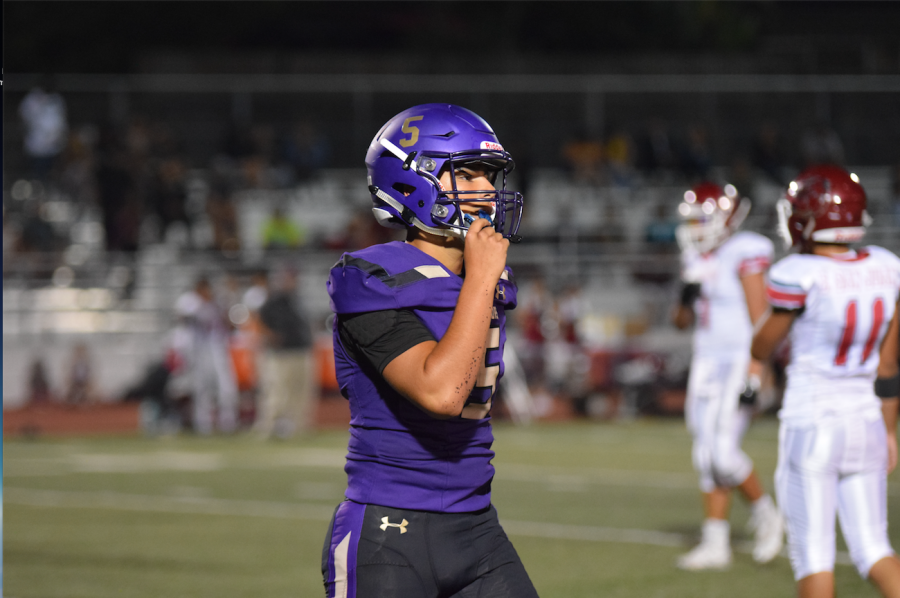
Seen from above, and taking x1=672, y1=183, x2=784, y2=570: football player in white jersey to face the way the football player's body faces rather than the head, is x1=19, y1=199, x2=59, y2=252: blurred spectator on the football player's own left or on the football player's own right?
on the football player's own right

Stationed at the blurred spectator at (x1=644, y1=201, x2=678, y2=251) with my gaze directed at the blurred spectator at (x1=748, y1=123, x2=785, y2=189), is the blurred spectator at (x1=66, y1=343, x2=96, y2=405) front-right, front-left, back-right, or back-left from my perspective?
back-left

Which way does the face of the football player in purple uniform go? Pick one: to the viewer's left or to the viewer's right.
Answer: to the viewer's right

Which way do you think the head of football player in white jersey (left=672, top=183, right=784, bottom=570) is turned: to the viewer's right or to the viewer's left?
to the viewer's left

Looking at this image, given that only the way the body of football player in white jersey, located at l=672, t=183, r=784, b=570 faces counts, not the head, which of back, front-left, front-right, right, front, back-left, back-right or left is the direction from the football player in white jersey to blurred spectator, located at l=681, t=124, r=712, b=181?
back-right

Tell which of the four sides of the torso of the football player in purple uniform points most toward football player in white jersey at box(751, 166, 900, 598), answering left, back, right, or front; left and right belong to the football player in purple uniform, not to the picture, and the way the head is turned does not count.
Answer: left

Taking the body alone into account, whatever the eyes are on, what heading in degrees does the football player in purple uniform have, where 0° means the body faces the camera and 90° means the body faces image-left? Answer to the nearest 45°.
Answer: approximately 315°

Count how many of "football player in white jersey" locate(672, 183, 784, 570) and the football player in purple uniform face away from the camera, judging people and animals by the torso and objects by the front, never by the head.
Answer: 0

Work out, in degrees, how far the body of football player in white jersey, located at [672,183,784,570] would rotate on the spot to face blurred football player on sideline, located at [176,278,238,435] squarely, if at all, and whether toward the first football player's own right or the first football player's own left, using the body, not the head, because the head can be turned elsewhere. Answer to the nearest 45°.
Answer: approximately 90° to the first football player's own right

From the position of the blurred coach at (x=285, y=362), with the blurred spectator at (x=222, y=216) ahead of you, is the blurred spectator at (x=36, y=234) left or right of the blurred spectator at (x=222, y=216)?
left

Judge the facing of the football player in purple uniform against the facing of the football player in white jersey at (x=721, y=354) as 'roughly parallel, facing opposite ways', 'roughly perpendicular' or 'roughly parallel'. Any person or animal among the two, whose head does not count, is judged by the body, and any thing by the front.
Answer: roughly perpendicular
